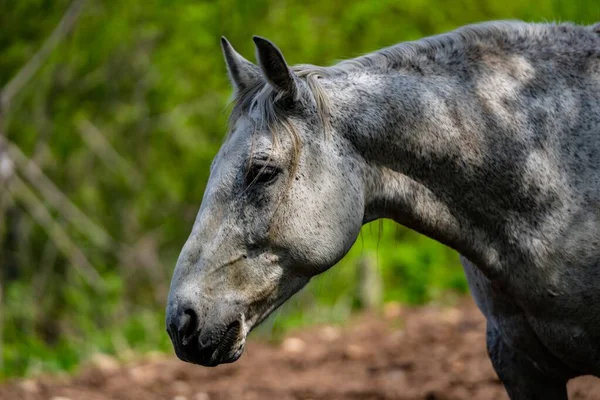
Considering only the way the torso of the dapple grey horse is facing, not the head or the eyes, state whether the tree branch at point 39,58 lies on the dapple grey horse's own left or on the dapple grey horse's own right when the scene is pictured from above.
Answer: on the dapple grey horse's own right

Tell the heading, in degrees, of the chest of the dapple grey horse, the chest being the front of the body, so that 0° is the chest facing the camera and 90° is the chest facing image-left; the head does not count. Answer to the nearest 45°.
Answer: approximately 90°
